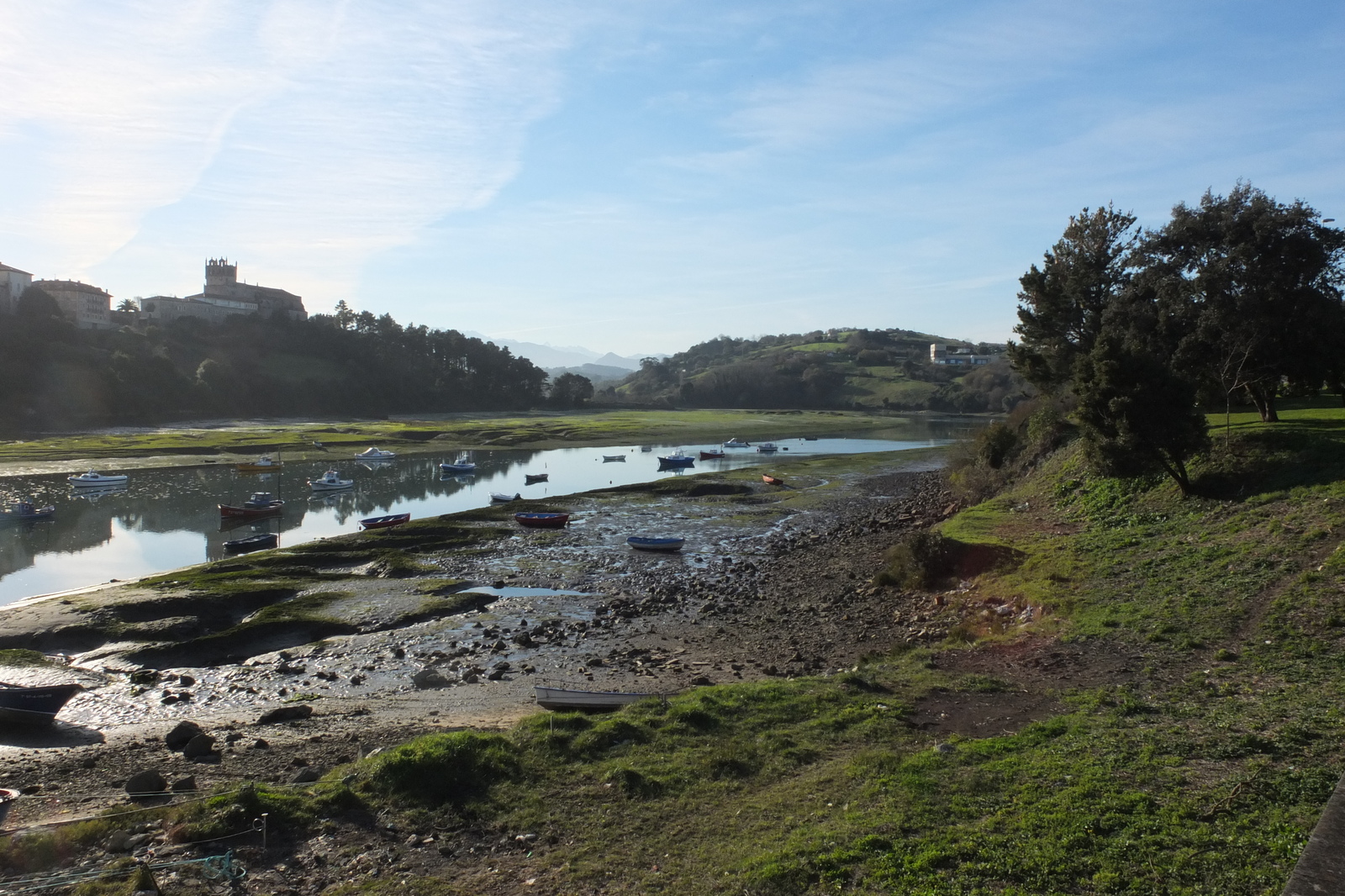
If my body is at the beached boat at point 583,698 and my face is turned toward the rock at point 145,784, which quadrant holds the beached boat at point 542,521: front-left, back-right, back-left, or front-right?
back-right

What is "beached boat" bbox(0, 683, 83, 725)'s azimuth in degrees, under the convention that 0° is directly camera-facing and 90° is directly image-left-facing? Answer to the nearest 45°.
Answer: approximately 270°

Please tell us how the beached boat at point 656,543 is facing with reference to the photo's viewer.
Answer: facing to the left of the viewer

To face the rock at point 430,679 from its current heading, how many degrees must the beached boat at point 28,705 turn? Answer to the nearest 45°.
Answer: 0° — it already faces it

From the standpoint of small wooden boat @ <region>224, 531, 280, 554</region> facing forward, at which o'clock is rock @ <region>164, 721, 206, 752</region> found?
The rock is roughly at 3 o'clock from the small wooden boat.

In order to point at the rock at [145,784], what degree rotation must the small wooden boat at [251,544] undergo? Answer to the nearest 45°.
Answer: approximately 90° to its right

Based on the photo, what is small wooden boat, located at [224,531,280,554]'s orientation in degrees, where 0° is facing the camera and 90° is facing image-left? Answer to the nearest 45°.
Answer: approximately 270°

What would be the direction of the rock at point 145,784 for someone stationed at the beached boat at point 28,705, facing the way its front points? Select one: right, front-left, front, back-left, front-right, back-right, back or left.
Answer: right
